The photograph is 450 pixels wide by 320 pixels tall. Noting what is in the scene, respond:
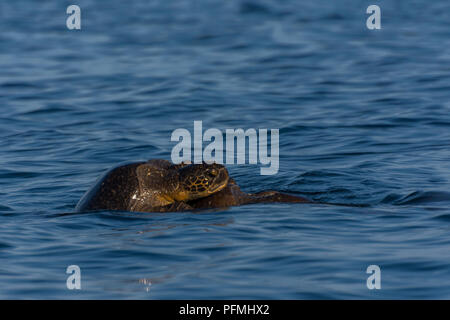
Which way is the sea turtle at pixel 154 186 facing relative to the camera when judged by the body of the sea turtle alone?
to the viewer's right
